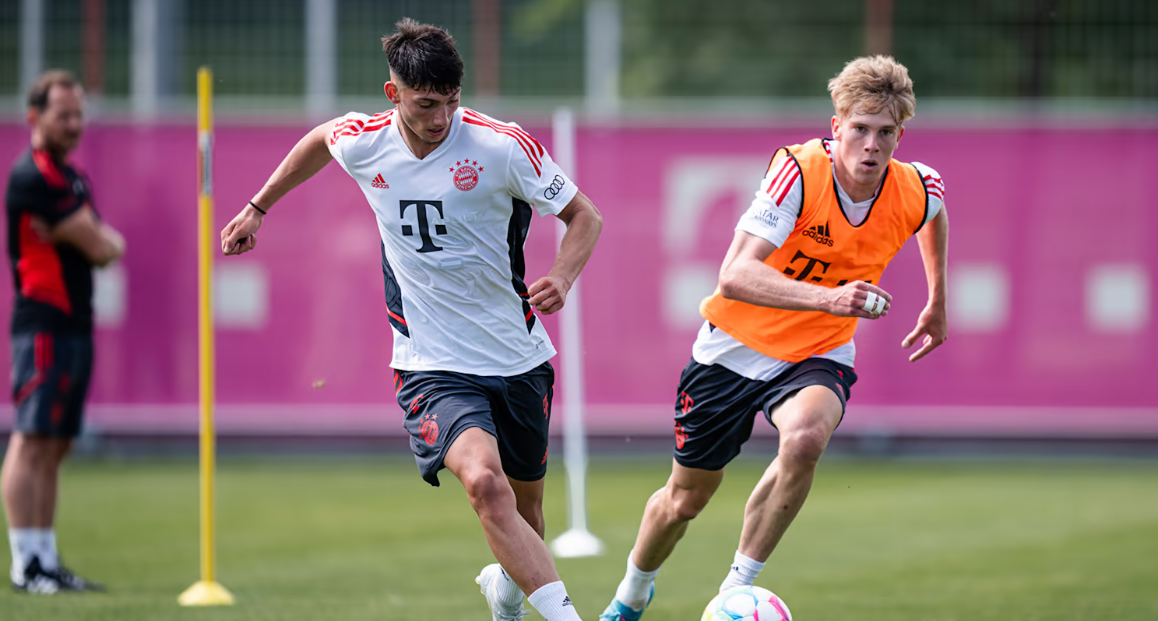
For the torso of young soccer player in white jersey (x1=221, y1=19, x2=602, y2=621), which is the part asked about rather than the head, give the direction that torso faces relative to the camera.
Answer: toward the camera

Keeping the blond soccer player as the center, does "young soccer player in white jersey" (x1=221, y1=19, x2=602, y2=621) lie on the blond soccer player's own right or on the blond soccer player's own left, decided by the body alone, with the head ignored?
on the blond soccer player's own right

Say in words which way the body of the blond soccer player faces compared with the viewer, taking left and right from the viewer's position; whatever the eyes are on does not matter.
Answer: facing the viewer and to the right of the viewer

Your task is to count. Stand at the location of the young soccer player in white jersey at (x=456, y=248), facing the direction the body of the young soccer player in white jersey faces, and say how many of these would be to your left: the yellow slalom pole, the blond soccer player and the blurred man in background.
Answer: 1

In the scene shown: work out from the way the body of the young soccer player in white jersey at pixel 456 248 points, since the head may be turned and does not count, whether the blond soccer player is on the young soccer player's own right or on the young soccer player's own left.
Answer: on the young soccer player's own left

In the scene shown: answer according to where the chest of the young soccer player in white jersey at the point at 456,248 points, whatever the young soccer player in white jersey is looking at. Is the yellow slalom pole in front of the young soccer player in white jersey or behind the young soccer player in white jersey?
behind

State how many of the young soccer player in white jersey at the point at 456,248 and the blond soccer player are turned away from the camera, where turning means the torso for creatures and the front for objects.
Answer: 0
